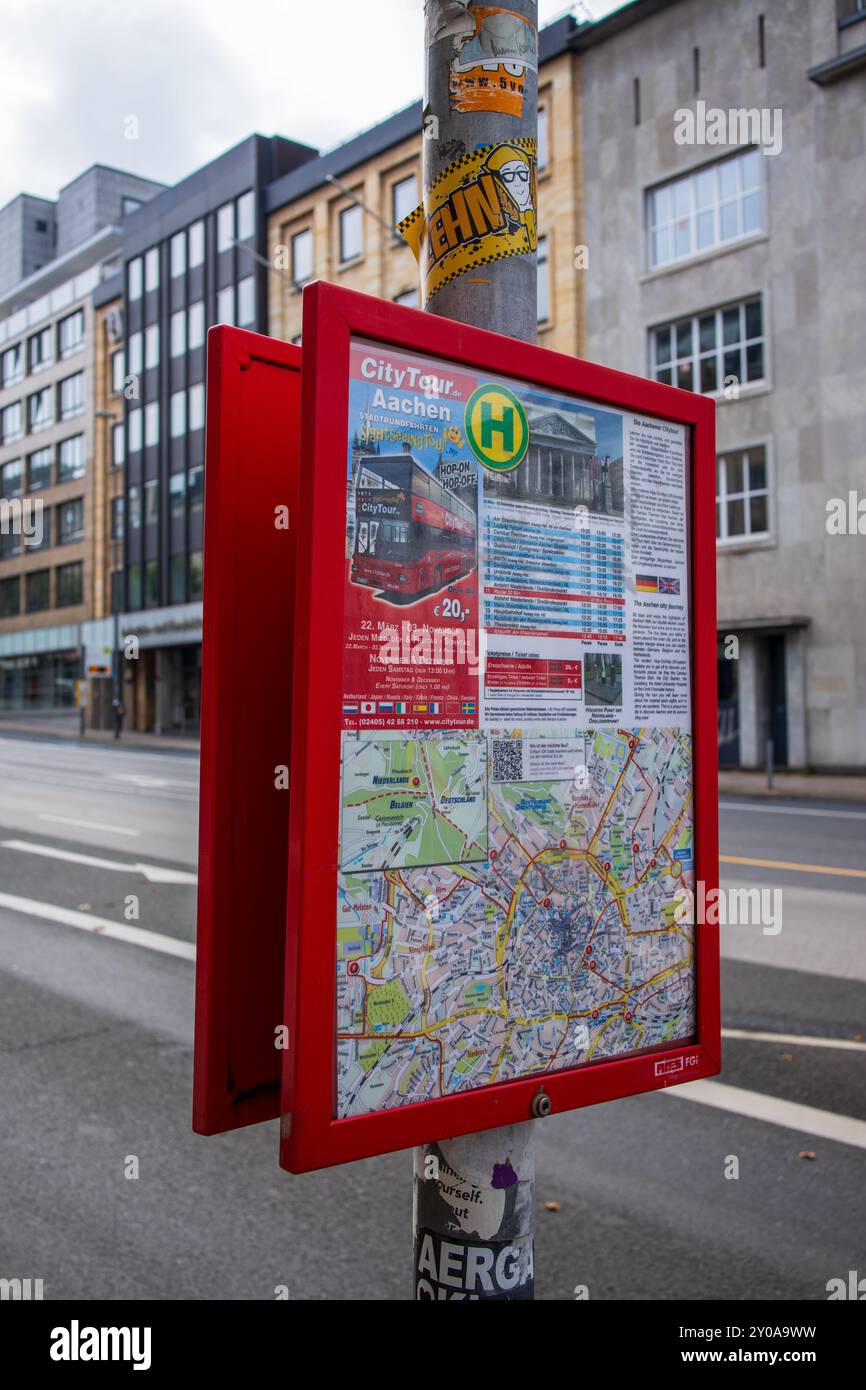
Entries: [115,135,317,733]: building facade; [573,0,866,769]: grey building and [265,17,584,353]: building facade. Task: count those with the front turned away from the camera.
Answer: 0

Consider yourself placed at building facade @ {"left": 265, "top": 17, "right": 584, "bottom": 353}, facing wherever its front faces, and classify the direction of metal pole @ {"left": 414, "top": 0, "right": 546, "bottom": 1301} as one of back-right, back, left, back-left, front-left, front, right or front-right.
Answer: front-left

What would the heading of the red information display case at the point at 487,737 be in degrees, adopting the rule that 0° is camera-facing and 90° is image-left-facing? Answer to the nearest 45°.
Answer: approximately 315°

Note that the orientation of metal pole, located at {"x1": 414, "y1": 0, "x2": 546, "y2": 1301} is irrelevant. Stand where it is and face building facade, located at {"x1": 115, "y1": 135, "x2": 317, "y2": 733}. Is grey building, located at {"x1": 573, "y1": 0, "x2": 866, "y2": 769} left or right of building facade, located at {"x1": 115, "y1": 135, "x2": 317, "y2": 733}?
right

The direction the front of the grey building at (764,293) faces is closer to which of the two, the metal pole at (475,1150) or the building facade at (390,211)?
the metal pole

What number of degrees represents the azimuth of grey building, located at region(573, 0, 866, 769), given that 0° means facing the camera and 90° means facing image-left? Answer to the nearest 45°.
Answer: approximately 45°

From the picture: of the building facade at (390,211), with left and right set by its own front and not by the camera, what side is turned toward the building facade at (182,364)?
right

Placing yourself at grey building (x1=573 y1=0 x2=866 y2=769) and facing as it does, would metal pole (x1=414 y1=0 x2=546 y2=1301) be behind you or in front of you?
in front

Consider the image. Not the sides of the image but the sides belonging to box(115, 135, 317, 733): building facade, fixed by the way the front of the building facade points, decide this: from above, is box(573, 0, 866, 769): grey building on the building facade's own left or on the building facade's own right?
on the building facade's own left

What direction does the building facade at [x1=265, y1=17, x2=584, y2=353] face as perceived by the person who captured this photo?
facing the viewer and to the left of the viewer
